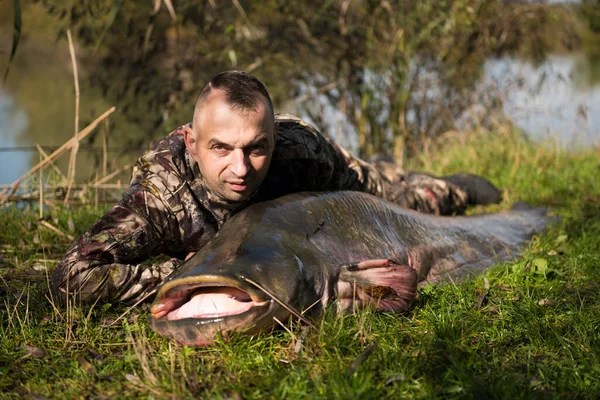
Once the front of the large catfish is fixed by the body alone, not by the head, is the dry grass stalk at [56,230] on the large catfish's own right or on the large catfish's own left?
on the large catfish's own right

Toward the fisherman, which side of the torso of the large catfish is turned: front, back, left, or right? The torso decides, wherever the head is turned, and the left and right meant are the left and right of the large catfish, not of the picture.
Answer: right

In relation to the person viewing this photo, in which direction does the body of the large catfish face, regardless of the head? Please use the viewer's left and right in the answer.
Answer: facing the viewer and to the left of the viewer
